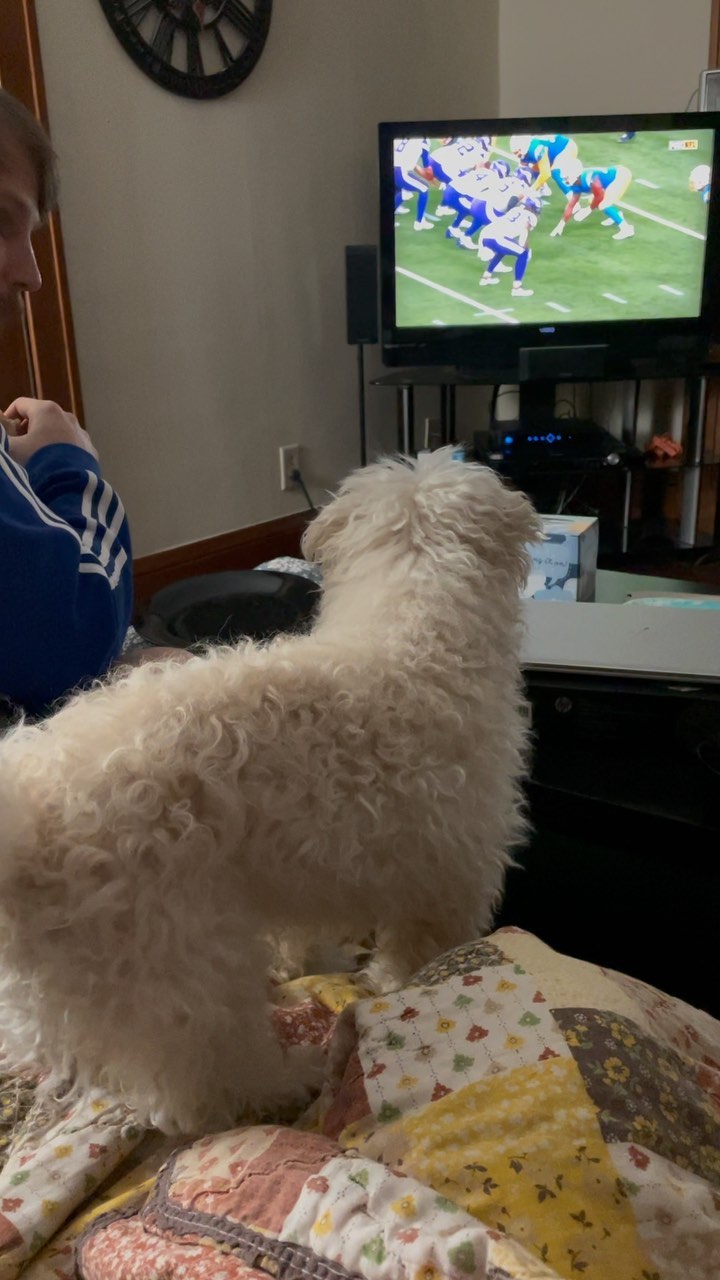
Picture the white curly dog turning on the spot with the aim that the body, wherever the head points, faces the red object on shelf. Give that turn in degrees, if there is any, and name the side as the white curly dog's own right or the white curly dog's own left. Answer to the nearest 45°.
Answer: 0° — it already faces it

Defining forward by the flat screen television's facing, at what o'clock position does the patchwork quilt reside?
The patchwork quilt is roughly at 12 o'clock from the flat screen television.

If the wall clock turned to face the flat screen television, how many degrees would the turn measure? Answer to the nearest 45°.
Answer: approximately 45° to its left

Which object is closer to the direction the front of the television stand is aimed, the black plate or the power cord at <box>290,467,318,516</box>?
the black plate

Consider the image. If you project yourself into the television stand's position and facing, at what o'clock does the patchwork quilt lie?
The patchwork quilt is roughly at 12 o'clock from the television stand.

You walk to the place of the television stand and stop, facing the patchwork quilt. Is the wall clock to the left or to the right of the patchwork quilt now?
right

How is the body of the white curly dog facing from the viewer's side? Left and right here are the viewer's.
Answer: facing away from the viewer and to the right of the viewer
